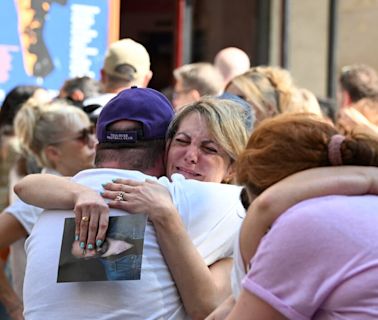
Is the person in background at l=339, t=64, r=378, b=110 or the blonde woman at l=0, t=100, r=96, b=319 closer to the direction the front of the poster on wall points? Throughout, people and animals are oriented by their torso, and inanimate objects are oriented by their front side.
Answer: the blonde woman

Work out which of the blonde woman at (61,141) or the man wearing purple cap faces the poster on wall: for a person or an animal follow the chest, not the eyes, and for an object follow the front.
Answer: the man wearing purple cap

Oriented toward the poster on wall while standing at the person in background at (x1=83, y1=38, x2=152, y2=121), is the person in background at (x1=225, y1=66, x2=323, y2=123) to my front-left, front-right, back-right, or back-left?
back-right

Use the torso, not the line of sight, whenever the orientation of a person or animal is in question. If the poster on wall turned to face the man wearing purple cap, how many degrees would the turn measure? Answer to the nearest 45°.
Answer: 0° — it already faces them

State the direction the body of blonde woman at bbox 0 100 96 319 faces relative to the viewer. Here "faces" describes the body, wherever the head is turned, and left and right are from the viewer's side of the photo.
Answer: facing to the right of the viewer

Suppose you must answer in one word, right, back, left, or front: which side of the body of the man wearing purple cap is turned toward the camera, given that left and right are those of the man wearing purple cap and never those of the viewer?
back

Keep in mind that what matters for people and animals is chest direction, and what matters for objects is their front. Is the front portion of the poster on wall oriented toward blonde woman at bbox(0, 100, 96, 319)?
yes
